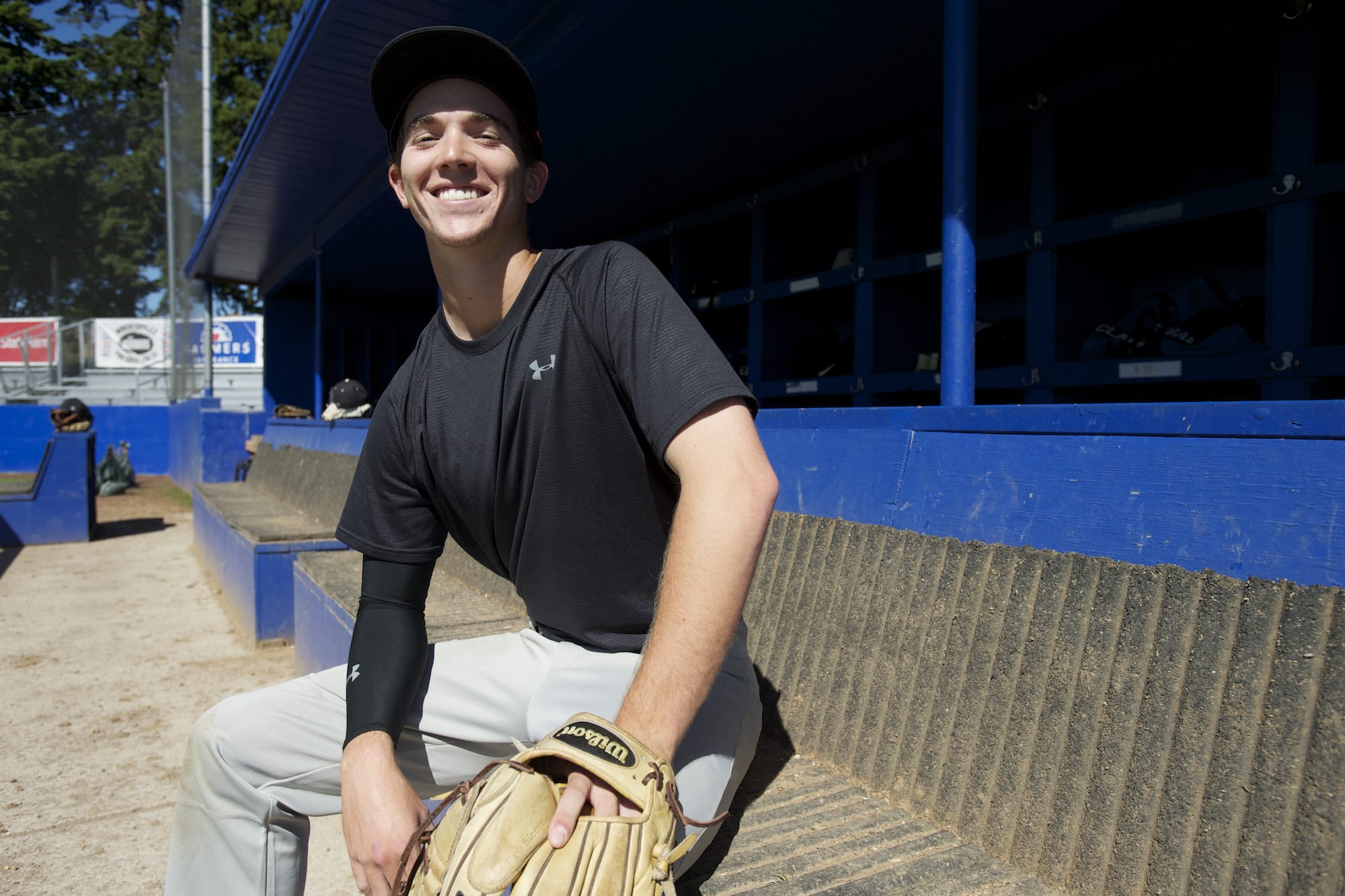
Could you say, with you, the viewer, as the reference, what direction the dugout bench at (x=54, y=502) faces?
facing to the left of the viewer

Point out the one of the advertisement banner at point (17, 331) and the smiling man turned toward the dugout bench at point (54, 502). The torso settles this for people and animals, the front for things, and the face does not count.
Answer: the advertisement banner

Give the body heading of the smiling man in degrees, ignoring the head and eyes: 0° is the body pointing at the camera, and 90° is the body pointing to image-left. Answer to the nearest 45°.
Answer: approximately 45°

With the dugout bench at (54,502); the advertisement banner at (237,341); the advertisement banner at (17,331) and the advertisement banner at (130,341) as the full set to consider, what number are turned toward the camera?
3

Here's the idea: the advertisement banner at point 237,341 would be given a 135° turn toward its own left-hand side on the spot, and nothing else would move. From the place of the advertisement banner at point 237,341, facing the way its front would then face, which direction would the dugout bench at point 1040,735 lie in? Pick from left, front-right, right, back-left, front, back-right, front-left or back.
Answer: back-right

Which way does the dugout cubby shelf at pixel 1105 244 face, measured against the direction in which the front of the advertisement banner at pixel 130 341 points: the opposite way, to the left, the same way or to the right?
to the right

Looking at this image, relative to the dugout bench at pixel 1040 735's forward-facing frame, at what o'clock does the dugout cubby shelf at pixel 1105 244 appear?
The dugout cubby shelf is roughly at 5 o'clock from the dugout bench.

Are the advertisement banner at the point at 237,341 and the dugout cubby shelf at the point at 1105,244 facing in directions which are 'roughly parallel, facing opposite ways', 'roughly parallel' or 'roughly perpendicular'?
roughly perpendicular

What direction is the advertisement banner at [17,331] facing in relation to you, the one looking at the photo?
facing the viewer

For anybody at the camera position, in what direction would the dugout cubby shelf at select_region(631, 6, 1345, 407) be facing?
facing the viewer and to the left of the viewer
